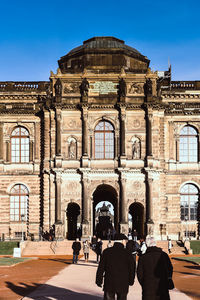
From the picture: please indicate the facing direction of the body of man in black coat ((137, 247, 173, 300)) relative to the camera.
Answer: away from the camera

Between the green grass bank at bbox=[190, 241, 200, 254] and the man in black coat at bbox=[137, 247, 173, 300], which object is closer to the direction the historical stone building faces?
the man in black coat

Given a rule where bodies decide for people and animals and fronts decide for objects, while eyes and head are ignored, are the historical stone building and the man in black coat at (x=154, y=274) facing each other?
yes

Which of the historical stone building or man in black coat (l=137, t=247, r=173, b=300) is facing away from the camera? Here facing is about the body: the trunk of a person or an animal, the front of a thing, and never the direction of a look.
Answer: the man in black coat

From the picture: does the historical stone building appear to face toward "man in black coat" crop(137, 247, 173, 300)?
yes

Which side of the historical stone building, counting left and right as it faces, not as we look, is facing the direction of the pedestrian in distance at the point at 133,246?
front

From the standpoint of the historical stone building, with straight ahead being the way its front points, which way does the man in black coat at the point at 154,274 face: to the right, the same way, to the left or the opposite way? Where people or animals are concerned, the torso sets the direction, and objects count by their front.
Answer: the opposite way

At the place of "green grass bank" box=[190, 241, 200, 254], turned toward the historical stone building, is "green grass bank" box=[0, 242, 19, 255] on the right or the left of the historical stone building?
left

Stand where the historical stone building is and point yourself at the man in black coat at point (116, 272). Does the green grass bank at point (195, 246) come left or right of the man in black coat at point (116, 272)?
left

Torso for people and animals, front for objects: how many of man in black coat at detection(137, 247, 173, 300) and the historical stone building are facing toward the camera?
1

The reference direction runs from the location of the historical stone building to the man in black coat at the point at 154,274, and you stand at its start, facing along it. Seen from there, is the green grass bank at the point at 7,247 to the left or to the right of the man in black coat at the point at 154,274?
right

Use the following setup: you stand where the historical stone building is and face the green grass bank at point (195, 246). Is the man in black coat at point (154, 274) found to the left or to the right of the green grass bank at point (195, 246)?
right

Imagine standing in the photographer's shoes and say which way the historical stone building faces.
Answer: facing the viewer

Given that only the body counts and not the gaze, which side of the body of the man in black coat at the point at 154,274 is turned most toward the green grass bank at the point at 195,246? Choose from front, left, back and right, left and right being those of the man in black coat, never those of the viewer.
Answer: front

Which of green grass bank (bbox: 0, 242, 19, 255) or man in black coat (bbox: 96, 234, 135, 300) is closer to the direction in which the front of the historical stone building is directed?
the man in black coat
